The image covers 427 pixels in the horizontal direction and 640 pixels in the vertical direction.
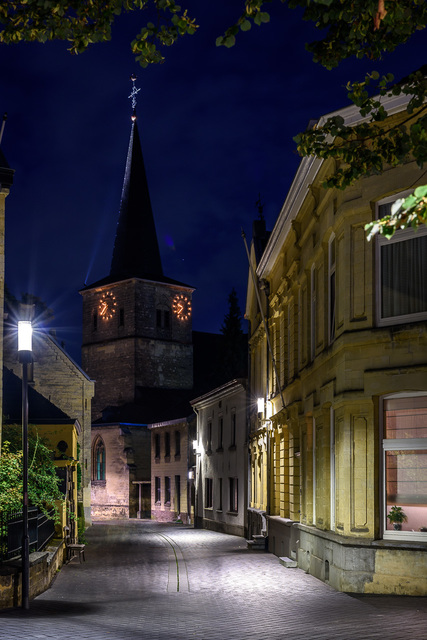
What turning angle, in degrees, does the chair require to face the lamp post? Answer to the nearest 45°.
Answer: approximately 90° to its right

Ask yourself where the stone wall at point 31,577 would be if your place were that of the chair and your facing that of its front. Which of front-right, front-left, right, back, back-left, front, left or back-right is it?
right

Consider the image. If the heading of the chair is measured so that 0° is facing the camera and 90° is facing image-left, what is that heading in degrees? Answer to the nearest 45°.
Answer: approximately 270°

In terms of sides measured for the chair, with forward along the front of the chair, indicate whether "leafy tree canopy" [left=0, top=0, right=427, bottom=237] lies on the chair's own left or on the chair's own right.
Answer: on the chair's own right

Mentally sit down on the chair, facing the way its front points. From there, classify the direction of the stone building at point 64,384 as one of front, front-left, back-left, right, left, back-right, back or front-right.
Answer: left
